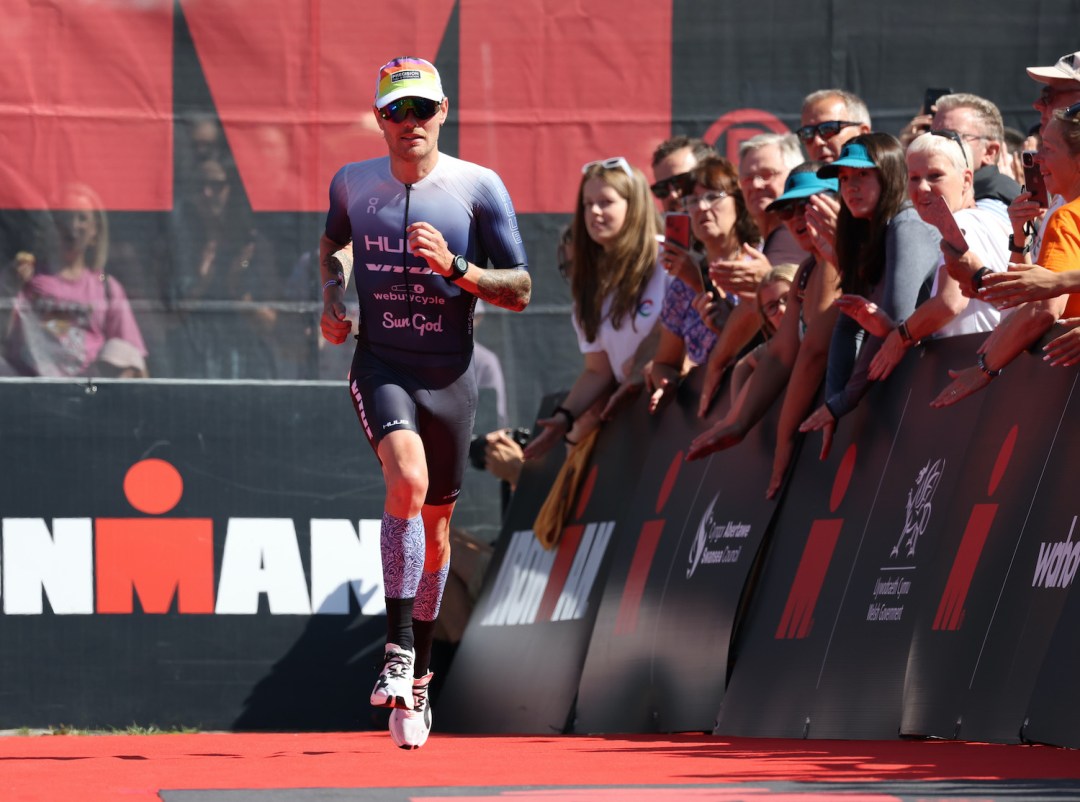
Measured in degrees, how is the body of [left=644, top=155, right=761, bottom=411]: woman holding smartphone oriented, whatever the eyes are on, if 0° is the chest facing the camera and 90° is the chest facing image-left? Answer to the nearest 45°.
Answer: approximately 45°

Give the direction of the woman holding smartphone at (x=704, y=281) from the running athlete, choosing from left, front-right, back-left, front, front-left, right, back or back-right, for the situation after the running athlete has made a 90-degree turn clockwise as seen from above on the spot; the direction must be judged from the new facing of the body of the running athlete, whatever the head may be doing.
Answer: back-right

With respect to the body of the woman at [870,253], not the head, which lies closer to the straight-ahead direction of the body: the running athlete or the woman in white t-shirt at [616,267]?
the running athlete

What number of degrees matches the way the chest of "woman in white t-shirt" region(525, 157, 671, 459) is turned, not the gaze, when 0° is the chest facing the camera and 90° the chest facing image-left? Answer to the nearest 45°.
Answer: approximately 45°

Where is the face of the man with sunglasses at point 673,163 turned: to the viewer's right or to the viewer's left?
to the viewer's left
